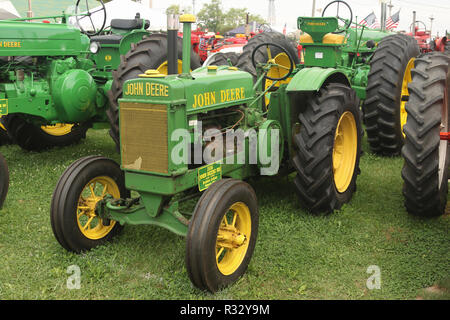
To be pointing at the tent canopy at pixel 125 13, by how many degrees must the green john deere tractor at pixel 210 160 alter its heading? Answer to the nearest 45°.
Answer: approximately 135° to its right

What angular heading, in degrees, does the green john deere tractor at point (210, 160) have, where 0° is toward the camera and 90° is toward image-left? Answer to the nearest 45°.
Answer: approximately 45°

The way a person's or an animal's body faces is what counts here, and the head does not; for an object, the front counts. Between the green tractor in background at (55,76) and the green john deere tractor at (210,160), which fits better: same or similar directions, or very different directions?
same or similar directions

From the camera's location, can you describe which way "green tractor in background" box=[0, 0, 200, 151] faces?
facing the viewer and to the left of the viewer

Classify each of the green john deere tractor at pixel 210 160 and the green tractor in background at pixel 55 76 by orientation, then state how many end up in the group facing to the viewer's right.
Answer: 0

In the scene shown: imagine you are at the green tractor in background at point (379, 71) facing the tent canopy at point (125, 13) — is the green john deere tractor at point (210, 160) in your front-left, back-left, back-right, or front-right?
back-left

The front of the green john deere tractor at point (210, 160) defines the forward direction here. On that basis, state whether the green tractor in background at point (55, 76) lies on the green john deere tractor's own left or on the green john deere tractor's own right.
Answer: on the green john deere tractor's own right

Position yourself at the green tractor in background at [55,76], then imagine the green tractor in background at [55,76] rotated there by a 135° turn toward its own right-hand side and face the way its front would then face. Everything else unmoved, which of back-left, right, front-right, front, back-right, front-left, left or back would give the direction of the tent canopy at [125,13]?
front

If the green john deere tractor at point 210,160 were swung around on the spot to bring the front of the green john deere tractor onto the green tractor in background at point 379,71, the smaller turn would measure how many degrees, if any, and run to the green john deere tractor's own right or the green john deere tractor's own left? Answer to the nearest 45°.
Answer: approximately 180°
